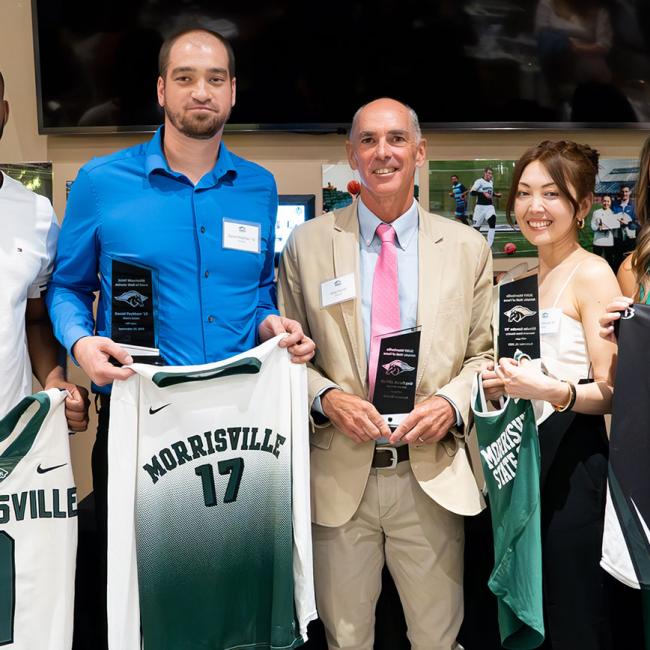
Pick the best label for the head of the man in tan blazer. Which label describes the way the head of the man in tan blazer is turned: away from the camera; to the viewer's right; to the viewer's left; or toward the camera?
toward the camera

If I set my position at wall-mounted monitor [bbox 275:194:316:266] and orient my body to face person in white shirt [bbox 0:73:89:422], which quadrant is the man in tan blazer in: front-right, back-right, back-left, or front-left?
front-left

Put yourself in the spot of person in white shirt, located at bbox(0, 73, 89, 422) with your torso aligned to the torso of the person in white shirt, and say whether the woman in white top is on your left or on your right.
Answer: on your left

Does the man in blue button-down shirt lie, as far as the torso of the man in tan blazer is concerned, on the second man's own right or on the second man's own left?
on the second man's own right

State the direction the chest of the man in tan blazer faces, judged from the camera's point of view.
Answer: toward the camera

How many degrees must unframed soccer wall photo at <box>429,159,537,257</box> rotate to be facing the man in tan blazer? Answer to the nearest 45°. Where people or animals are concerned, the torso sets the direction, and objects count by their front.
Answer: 0° — it already faces them

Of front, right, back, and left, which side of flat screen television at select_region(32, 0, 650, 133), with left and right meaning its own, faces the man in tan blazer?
front

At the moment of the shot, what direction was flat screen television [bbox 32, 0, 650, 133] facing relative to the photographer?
facing the viewer

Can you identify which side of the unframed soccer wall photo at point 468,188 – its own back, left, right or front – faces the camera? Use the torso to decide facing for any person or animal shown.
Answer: front

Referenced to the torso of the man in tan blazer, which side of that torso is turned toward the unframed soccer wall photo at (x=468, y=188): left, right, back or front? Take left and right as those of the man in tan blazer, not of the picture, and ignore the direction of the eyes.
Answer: back

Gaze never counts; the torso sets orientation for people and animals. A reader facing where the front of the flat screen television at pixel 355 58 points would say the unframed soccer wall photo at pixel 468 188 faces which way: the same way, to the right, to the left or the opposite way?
the same way

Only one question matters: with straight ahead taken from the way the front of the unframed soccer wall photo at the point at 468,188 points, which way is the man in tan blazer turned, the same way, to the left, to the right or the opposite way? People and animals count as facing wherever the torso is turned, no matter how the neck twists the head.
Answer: the same way

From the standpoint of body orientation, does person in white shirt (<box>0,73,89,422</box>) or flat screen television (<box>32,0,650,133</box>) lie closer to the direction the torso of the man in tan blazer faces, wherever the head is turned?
the person in white shirt

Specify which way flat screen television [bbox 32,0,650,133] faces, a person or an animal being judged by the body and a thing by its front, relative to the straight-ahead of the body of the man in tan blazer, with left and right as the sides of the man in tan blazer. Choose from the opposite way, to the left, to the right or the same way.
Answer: the same way

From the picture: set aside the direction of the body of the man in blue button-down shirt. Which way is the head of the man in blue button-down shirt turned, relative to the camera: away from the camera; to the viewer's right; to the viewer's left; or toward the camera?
toward the camera
